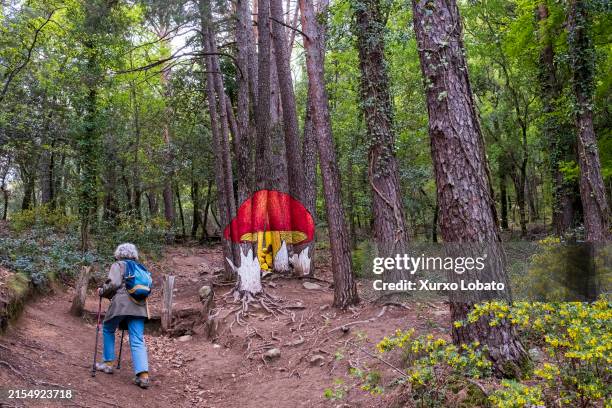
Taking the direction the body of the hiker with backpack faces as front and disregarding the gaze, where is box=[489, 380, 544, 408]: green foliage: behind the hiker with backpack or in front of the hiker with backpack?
behind

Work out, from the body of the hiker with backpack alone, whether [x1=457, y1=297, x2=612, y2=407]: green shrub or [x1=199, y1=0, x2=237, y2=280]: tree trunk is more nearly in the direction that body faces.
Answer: the tree trunk

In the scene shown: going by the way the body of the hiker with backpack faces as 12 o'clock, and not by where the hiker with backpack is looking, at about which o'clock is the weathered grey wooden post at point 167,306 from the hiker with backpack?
The weathered grey wooden post is roughly at 2 o'clock from the hiker with backpack.

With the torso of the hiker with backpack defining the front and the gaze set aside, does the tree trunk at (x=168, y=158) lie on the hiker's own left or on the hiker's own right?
on the hiker's own right

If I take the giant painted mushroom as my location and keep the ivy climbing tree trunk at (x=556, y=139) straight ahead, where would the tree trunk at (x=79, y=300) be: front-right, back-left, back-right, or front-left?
back-right

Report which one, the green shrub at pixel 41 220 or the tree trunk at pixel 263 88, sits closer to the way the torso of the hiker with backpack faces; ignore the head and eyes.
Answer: the green shrub

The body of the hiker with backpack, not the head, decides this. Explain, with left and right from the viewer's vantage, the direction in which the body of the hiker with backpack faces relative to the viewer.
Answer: facing away from the viewer and to the left of the viewer

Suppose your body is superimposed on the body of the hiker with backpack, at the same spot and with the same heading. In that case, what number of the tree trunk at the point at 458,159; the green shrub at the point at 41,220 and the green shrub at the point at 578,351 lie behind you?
2

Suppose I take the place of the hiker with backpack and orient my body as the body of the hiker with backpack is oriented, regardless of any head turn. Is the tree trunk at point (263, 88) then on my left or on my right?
on my right
